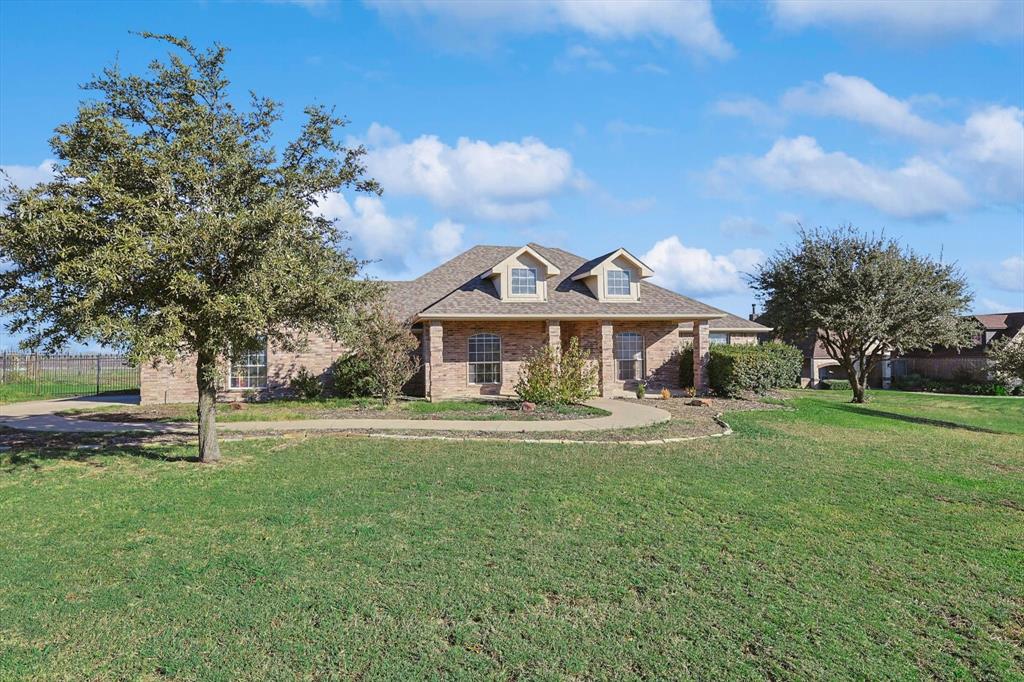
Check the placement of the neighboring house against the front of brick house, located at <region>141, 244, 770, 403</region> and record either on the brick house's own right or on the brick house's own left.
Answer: on the brick house's own left

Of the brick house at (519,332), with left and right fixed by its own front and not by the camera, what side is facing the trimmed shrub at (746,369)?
left

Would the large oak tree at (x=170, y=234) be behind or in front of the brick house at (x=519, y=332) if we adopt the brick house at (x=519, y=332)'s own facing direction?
in front

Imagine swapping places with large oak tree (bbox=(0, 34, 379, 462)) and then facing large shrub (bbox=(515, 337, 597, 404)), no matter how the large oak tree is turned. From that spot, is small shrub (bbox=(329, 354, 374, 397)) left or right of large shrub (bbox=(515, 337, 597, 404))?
left

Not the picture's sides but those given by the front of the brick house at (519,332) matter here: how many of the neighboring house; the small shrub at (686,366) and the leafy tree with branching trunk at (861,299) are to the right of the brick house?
0

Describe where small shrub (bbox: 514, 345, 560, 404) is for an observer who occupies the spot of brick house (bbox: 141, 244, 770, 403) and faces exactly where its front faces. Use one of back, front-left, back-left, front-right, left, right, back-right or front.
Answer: front

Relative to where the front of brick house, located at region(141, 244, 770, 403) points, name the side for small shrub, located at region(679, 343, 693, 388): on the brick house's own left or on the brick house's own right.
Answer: on the brick house's own left

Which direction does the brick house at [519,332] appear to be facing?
toward the camera

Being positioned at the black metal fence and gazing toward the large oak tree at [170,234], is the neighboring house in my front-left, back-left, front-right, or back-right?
front-left

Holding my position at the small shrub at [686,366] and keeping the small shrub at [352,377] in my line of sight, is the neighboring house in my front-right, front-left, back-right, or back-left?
back-right

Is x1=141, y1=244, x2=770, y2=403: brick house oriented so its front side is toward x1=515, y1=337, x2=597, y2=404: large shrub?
yes

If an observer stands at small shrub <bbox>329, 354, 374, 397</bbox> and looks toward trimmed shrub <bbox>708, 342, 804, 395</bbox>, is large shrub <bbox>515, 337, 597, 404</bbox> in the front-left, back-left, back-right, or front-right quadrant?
front-right

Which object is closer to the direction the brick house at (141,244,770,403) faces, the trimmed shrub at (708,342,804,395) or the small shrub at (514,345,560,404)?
the small shrub

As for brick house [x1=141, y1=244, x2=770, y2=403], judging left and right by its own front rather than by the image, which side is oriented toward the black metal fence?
right
